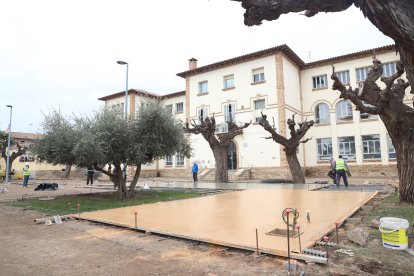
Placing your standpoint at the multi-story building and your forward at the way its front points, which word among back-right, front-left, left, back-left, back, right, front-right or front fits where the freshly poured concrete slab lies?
front-left

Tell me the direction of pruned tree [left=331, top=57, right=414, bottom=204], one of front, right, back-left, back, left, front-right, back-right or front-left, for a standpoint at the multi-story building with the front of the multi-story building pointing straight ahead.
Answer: front-left

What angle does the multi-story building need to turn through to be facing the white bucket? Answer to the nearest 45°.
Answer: approximately 45° to its left

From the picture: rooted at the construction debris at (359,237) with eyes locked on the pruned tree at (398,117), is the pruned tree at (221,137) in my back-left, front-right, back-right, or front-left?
front-left

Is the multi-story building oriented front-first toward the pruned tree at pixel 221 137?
yes

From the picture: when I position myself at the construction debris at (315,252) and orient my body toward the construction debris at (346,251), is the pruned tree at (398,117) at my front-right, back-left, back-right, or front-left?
front-left

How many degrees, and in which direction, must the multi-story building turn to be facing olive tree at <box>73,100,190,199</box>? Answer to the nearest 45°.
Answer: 0° — it already faces it

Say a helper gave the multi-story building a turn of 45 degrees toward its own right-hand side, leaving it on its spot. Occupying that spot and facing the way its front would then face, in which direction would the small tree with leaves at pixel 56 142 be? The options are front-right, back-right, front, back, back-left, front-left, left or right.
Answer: front-left

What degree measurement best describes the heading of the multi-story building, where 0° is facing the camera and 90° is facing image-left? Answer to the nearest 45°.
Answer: approximately 45°

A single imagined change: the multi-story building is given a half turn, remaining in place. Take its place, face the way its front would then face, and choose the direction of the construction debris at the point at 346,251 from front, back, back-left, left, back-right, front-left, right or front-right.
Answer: back-right
